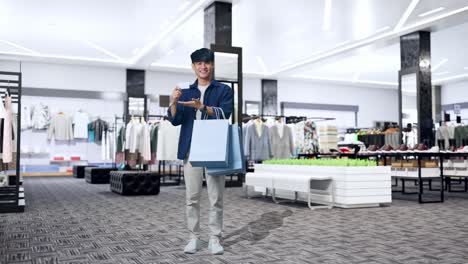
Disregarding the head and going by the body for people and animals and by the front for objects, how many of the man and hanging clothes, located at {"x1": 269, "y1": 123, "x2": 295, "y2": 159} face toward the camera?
2

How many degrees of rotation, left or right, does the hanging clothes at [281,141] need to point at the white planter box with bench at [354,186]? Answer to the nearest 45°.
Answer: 0° — it already faces it

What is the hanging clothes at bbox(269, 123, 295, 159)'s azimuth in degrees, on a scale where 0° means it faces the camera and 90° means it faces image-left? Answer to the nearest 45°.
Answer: approximately 0°

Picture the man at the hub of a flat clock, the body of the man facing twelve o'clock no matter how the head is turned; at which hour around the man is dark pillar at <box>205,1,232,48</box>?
The dark pillar is roughly at 6 o'clock from the man.

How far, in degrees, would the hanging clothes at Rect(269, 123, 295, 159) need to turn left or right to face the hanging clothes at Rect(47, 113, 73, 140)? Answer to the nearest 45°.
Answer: approximately 90° to its right

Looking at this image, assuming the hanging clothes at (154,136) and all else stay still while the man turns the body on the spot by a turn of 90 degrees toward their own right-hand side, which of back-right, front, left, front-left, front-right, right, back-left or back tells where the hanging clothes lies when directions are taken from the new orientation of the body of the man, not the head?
right

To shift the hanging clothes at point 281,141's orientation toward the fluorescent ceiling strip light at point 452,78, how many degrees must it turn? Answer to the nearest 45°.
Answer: approximately 135° to its left

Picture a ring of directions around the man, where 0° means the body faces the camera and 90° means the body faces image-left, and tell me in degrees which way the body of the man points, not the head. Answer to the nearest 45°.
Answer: approximately 0°
